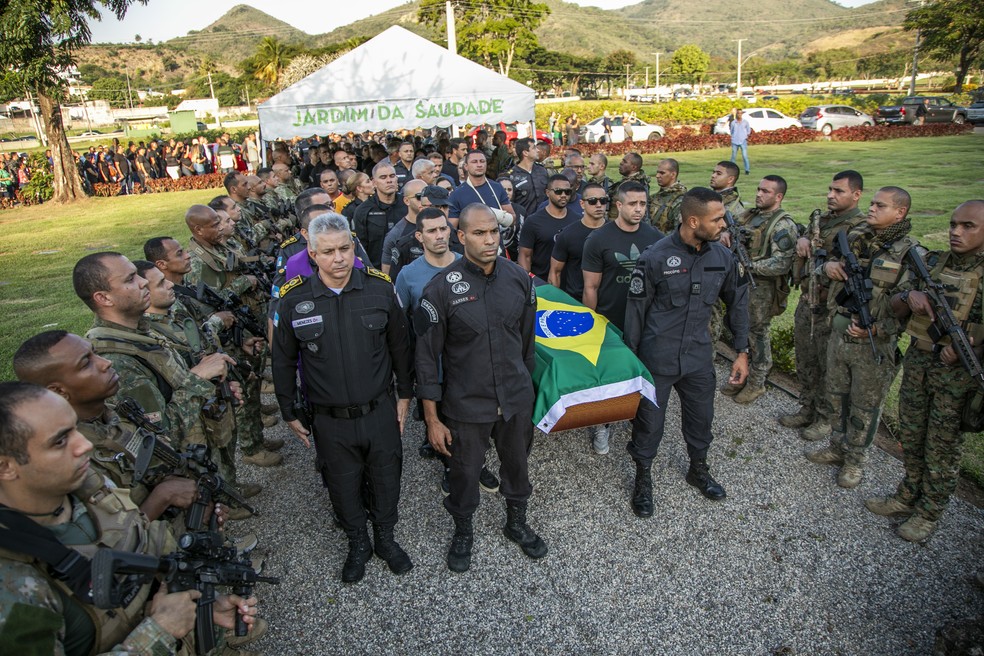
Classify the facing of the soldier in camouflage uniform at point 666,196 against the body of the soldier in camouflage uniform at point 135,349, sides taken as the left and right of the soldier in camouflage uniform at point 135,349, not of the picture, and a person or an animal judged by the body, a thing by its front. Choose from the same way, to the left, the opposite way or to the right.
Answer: the opposite way

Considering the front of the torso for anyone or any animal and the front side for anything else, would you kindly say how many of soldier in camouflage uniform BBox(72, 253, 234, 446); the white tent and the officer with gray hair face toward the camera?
2

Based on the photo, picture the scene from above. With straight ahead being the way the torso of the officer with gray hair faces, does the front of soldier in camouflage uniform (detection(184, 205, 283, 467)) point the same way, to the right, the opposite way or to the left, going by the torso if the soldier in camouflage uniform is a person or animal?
to the left

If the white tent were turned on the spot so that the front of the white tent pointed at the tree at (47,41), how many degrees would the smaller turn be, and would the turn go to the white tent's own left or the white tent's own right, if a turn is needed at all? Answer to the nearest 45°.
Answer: approximately 135° to the white tent's own right

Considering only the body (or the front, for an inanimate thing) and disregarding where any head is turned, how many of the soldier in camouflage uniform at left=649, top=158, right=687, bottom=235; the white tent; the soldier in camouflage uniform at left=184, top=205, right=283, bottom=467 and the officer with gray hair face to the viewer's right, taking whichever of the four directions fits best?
1

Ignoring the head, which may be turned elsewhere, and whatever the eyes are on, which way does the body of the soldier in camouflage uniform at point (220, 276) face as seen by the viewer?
to the viewer's right

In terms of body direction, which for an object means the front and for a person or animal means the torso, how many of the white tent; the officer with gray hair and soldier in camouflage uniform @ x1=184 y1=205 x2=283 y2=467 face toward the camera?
2

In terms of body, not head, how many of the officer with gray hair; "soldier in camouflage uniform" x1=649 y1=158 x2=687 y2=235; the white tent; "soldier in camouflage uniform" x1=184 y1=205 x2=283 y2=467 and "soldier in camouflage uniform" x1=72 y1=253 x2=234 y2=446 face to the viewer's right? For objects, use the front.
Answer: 2

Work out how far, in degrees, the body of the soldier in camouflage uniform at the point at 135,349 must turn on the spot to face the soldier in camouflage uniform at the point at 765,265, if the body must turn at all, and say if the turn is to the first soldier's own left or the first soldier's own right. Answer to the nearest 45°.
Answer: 0° — they already face them

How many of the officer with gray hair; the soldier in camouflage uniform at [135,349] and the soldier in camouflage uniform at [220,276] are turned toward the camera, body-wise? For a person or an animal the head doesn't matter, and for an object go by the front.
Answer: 1

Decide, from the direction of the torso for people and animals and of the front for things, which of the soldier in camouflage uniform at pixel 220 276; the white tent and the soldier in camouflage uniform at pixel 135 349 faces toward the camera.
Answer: the white tent

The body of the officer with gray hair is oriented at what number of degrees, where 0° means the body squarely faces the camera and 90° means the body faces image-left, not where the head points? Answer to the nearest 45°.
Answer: approximately 0°

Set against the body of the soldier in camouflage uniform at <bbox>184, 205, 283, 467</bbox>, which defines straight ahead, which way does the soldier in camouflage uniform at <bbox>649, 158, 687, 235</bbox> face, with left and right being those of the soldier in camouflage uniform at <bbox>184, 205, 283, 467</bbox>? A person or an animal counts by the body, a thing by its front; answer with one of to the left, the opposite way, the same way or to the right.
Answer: the opposite way
